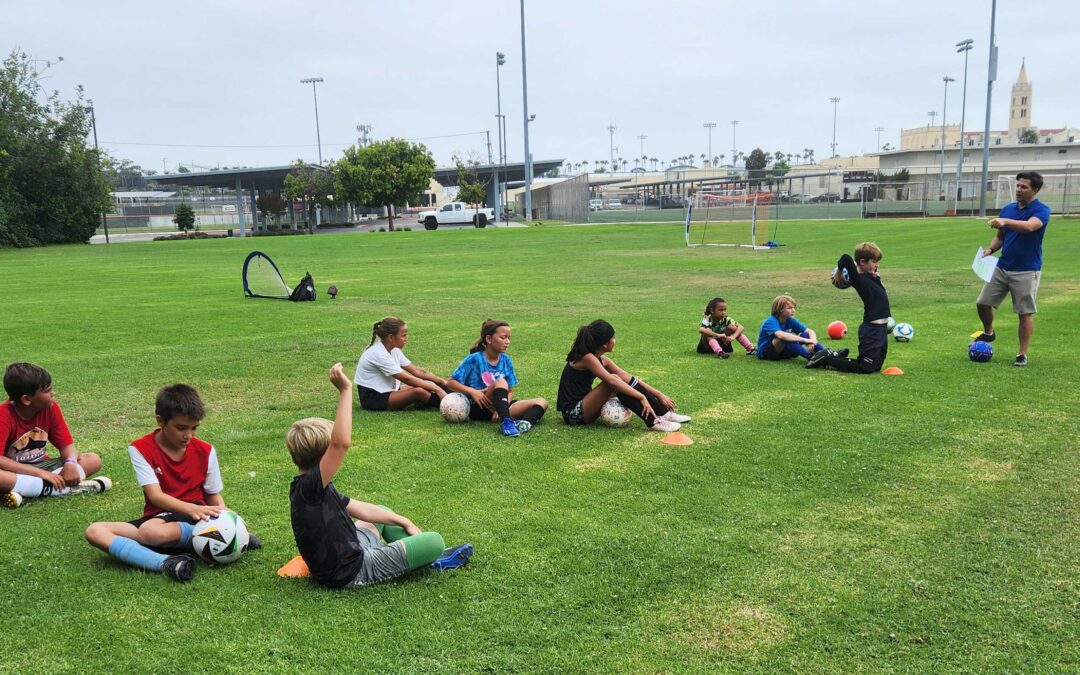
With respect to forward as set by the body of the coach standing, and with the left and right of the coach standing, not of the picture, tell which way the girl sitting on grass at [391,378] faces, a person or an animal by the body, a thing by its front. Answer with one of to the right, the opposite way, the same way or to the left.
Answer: the opposite way

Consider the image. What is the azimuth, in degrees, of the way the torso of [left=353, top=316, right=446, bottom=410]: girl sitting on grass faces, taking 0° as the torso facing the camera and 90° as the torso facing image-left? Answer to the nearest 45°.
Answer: approximately 270°

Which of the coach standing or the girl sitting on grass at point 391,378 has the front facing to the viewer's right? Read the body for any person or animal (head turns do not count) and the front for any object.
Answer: the girl sitting on grass

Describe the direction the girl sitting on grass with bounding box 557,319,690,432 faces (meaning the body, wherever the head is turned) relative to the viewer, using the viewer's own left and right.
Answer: facing to the right of the viewer

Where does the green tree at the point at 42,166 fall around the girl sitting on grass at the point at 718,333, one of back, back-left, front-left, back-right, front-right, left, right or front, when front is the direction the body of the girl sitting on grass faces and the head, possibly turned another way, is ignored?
back

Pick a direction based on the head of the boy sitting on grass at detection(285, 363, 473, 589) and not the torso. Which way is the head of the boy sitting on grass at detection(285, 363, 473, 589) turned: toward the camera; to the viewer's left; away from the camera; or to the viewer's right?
away from the camera

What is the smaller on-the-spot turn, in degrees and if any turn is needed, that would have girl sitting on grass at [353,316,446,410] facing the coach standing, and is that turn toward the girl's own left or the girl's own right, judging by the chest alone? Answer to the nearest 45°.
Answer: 0° — they already face them

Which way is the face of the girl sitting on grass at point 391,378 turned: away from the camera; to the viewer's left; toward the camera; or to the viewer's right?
to the viewer's right

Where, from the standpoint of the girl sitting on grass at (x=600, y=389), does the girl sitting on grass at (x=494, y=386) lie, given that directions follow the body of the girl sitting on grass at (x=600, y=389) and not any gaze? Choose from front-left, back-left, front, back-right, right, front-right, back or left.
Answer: back

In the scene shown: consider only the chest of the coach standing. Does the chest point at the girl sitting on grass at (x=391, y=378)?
yes

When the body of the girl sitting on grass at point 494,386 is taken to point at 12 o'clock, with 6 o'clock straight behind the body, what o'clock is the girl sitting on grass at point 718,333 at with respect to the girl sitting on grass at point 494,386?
the girl sitting on grass at point 718,333 is roughly at 9 o'clock from the girl sitting on grass at point 494,386.

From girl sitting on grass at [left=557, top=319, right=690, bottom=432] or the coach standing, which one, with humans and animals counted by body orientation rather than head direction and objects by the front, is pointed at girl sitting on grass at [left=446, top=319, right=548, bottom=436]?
the coach standing

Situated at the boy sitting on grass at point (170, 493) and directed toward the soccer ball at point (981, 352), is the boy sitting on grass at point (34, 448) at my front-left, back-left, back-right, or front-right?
back-left

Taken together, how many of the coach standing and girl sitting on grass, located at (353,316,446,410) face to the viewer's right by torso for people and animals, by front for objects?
1

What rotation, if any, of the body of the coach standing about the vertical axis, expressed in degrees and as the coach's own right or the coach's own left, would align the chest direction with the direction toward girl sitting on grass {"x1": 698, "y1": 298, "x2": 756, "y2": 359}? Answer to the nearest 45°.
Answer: approximately 45° to the coach's own right
